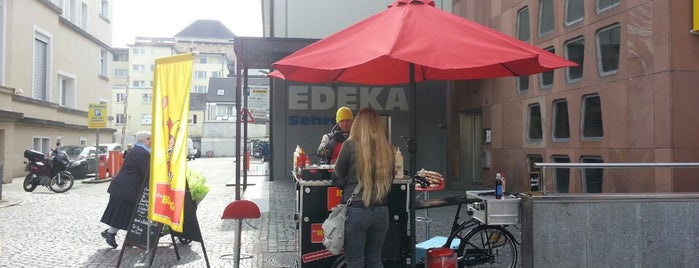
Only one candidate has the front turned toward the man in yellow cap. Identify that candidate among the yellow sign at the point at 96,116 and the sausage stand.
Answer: the yellow sign

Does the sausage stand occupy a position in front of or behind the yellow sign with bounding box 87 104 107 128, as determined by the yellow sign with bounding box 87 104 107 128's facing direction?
in front

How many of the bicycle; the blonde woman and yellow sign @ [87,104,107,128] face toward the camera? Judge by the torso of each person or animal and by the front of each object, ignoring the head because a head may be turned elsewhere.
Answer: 1

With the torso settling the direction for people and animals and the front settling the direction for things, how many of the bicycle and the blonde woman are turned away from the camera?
1

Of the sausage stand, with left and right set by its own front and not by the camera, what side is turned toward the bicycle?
left

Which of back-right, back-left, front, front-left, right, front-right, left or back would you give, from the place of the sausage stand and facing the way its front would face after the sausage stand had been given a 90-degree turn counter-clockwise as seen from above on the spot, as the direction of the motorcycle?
back-left

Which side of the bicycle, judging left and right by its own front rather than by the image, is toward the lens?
left

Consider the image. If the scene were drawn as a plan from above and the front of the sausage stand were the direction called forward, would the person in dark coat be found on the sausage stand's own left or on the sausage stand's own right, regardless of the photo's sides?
on the sausage stand's own right

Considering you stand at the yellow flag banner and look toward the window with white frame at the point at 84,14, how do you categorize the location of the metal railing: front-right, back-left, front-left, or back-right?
back-right

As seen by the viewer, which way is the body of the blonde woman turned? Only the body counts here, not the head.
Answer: away from the camera

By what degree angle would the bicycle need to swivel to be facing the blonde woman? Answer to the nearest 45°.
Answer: approximately 45° to its left

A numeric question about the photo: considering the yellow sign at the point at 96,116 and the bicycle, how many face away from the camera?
0

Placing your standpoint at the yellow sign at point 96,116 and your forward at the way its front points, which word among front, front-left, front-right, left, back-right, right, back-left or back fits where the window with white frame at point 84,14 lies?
back
